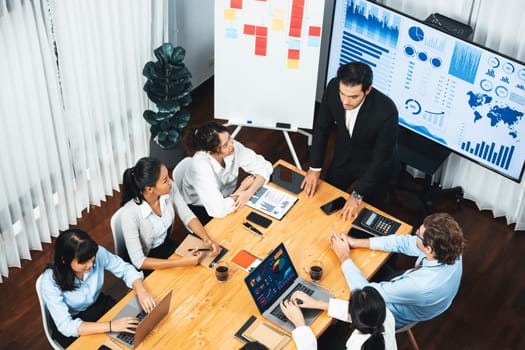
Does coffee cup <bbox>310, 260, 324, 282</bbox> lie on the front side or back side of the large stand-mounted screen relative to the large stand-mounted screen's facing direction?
on the front side

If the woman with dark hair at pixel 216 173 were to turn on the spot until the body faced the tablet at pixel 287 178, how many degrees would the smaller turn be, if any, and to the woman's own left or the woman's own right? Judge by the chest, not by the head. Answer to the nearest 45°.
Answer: approximately 45° to the woman's own left

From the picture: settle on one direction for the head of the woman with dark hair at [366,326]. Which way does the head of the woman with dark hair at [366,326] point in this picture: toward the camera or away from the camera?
away from the camera

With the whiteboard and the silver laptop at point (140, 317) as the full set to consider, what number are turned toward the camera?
1

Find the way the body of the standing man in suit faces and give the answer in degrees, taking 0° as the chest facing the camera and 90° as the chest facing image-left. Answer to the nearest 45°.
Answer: approximately 45°

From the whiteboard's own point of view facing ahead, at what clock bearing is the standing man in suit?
The standing man in suit is roughly at 11 o'clock from the whiteboard.

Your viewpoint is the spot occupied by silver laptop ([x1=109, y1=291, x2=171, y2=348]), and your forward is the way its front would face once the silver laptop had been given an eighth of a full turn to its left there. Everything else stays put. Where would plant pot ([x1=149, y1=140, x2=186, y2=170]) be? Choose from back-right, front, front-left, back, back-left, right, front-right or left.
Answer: right

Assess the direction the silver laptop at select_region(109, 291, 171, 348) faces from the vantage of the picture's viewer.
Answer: facing away from the viewer and to the left of the viewer

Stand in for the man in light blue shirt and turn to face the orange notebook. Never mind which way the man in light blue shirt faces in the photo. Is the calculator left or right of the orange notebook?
right

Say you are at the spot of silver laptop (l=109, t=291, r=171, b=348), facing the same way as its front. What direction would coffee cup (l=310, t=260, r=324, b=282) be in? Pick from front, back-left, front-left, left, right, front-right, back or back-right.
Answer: back-right

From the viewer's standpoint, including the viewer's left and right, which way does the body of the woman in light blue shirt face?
facing the viewer and to the right of the viewer

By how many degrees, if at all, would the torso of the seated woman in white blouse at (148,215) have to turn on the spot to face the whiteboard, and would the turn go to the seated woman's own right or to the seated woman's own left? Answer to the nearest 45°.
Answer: approximately 90° to the seated woman's own left

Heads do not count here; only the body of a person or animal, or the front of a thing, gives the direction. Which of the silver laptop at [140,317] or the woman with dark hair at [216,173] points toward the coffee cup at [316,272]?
the woman with dark hair

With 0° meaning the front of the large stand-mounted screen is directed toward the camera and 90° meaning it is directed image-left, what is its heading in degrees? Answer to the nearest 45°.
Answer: approximately 45°

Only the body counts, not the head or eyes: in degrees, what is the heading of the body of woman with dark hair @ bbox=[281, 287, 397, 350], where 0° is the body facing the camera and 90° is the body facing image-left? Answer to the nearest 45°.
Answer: approximately 135°

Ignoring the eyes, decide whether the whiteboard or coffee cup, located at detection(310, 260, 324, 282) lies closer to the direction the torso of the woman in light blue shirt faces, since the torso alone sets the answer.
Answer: the coffee cup

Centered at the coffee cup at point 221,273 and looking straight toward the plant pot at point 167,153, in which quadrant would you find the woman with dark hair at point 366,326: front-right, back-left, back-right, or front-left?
back-right
